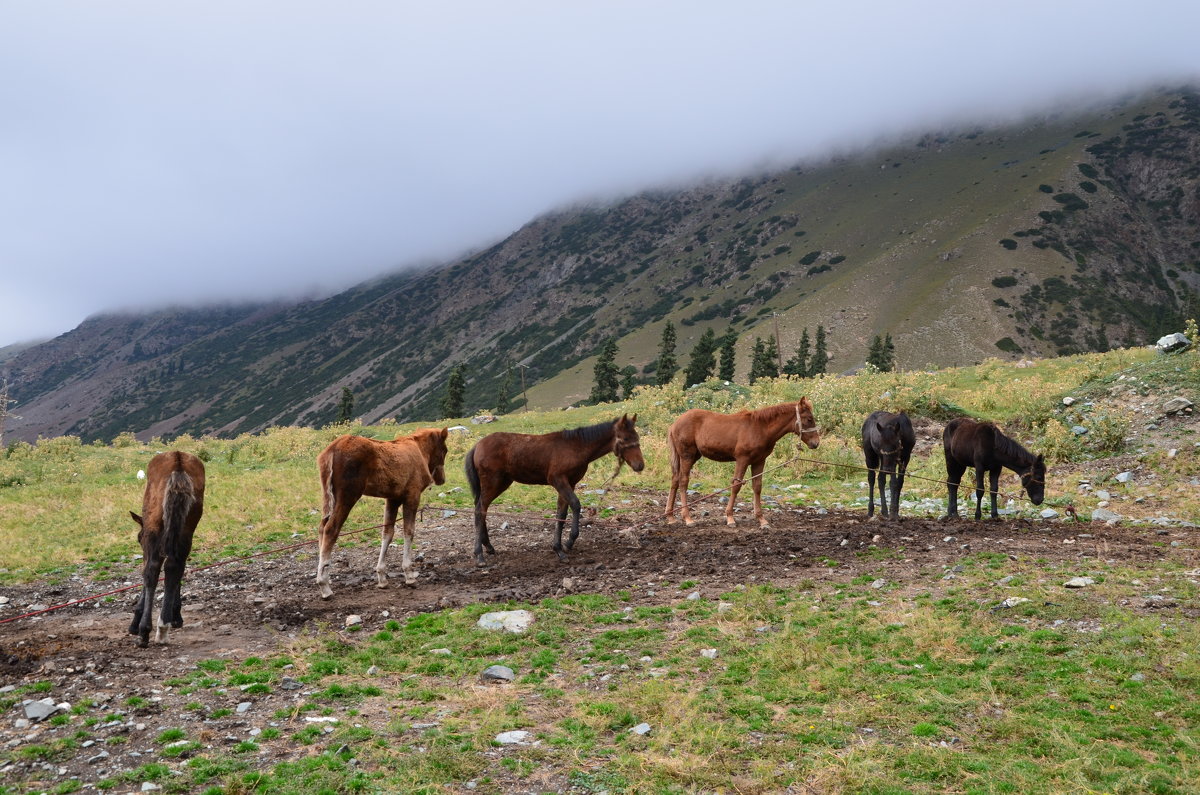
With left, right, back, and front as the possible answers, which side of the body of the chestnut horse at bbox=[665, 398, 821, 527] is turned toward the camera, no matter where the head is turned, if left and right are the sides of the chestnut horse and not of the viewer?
right

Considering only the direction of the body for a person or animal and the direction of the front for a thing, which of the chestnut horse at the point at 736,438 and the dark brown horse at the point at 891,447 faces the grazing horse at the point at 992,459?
the chestnut horse

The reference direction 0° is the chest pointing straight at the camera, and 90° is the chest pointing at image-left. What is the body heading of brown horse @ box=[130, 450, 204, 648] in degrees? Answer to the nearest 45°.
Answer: approximately 180°

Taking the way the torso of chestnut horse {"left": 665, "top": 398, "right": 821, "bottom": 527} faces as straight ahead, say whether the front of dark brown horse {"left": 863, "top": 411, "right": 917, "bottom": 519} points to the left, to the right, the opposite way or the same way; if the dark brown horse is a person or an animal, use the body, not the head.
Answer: to the right

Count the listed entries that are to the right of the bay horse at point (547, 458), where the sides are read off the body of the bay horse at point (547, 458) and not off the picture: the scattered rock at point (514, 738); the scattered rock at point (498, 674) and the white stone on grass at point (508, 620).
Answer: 3

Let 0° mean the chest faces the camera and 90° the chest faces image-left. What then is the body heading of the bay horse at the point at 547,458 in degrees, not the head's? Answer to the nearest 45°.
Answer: approximately 270°
